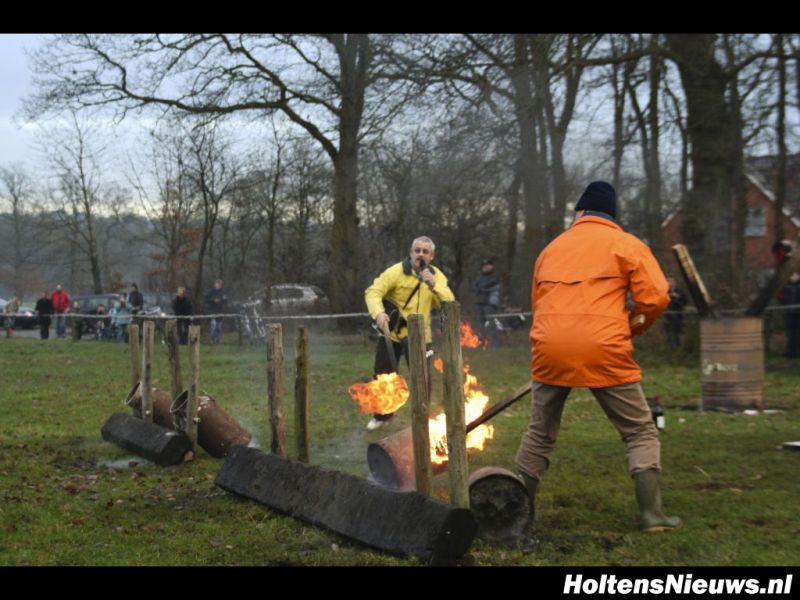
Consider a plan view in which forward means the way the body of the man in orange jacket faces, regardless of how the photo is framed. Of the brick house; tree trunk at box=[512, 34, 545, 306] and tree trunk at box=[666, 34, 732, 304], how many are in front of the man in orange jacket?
3

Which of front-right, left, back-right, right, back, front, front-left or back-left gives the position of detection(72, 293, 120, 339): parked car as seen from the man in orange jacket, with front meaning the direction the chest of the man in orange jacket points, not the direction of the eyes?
front-left

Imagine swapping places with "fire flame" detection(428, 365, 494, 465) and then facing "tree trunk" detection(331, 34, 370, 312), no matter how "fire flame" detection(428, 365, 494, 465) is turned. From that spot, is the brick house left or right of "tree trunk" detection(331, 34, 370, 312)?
right

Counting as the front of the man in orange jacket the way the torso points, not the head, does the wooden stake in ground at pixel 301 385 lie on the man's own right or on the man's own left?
on the man's own left

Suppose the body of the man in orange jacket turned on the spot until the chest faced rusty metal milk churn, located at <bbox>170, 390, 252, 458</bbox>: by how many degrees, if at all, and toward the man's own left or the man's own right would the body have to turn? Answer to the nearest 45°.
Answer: approximately 45° to the man's own left

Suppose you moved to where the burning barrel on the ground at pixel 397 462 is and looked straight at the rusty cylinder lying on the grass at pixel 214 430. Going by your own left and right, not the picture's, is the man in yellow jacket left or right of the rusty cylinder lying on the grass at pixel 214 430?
right

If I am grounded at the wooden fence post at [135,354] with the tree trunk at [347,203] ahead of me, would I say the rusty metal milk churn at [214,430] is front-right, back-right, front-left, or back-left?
back-right
